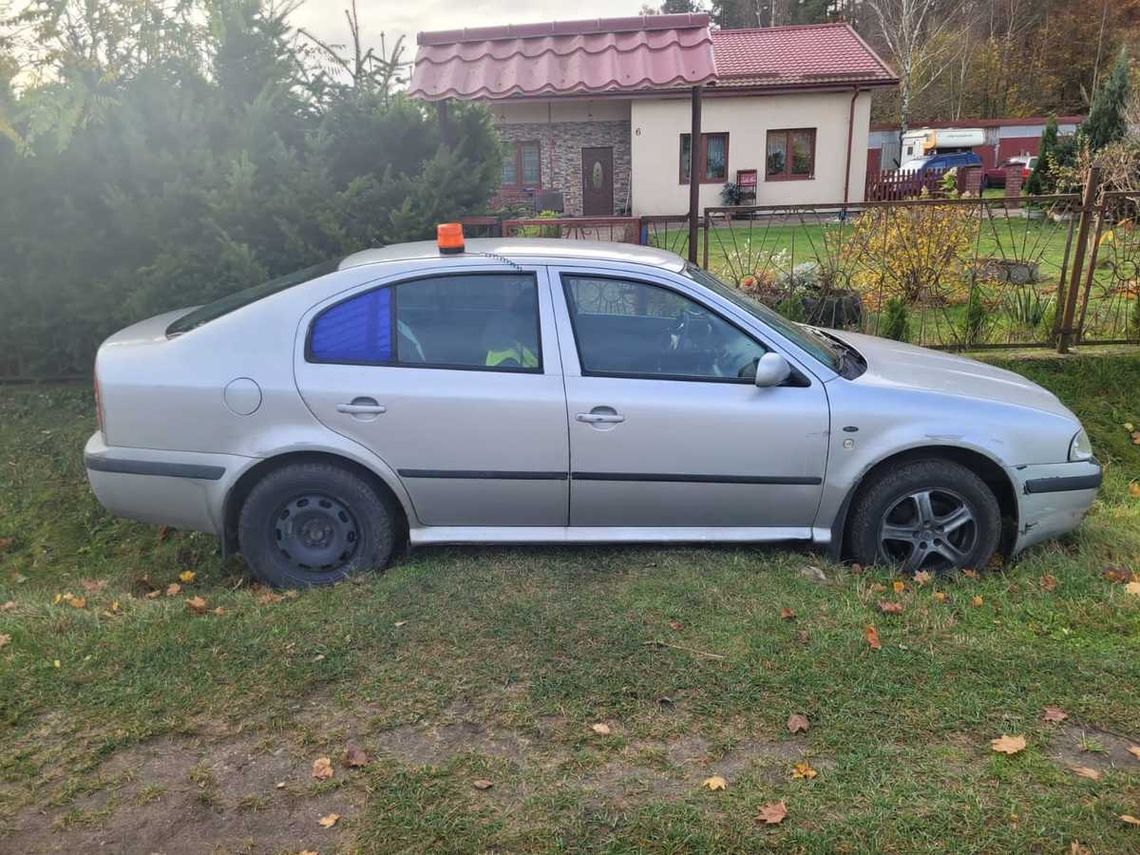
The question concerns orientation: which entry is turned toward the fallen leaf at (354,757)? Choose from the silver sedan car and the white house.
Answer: the white house

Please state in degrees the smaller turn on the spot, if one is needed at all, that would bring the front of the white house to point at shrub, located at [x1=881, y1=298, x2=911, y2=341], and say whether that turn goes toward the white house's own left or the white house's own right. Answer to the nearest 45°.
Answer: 0° — it already faces it

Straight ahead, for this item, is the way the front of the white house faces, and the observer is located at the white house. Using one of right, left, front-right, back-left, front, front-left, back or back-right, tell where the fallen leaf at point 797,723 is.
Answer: front

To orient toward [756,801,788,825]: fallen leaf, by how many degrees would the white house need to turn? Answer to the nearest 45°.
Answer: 0° — it already faces it

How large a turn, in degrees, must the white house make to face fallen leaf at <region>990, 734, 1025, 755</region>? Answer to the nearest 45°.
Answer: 0° — it already faces it

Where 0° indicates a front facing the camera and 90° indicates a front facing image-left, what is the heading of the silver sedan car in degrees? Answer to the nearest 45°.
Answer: approximately 270°

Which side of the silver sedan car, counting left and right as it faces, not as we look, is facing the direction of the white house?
left

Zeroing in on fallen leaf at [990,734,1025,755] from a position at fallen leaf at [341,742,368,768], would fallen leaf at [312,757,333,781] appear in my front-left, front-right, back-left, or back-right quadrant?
back-right

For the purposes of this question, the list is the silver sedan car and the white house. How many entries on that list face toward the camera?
1

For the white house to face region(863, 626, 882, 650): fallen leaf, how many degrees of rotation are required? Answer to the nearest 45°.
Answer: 0° — it already faces it

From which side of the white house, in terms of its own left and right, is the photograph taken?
front

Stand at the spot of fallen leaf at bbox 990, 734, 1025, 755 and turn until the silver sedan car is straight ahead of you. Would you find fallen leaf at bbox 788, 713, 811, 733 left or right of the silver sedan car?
left

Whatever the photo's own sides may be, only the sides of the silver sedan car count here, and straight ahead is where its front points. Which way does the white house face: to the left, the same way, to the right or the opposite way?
to the right

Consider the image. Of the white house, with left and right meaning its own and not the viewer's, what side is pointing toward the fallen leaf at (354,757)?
front
